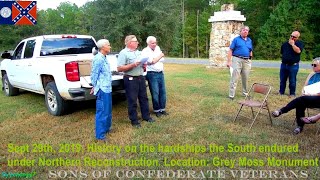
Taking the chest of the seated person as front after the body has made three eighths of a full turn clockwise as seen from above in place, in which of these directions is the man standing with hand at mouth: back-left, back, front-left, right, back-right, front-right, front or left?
front-left

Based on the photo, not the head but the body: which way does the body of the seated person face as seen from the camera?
to the viewer's left

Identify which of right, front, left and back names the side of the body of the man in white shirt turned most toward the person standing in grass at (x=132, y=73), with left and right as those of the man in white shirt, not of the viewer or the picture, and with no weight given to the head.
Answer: right

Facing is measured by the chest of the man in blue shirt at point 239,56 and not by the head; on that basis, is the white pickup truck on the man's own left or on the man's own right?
on the man's own right

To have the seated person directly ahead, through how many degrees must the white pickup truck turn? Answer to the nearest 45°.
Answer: approximately 180°

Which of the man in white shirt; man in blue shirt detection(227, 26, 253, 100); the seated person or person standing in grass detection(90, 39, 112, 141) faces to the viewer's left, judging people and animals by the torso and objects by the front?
the seated person

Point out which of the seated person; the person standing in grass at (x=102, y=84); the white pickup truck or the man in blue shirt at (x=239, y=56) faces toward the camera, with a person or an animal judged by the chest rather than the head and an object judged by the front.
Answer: the man in blue shirt

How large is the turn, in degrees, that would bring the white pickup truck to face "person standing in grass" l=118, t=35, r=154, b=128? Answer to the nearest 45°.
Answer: approximately 180°

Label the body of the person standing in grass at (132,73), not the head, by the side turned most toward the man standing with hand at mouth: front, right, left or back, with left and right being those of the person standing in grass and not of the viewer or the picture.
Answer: left

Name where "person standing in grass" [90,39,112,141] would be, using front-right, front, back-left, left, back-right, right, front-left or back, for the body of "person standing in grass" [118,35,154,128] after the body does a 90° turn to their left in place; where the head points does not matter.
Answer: back

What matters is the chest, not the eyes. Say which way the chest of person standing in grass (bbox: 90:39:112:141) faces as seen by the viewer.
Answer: to the viewer's right

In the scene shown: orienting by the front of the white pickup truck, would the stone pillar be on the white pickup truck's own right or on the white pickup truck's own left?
on the white pickup truck's own right

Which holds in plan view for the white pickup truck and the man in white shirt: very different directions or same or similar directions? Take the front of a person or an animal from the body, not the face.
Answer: very different directions
